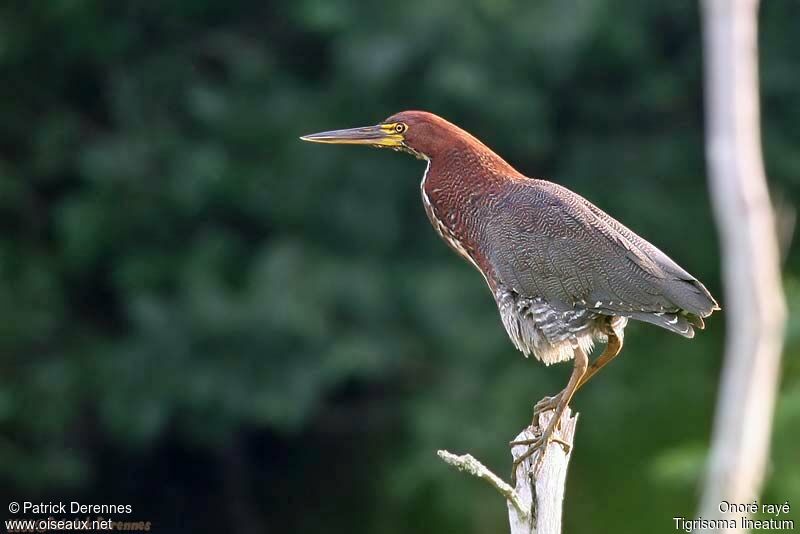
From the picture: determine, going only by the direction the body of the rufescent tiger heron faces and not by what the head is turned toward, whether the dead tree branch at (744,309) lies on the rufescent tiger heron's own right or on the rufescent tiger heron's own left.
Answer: on the rufescent tiger heron's own right

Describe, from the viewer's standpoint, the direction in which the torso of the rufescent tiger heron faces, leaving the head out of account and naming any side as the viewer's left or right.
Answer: facing to the left of the viewer
